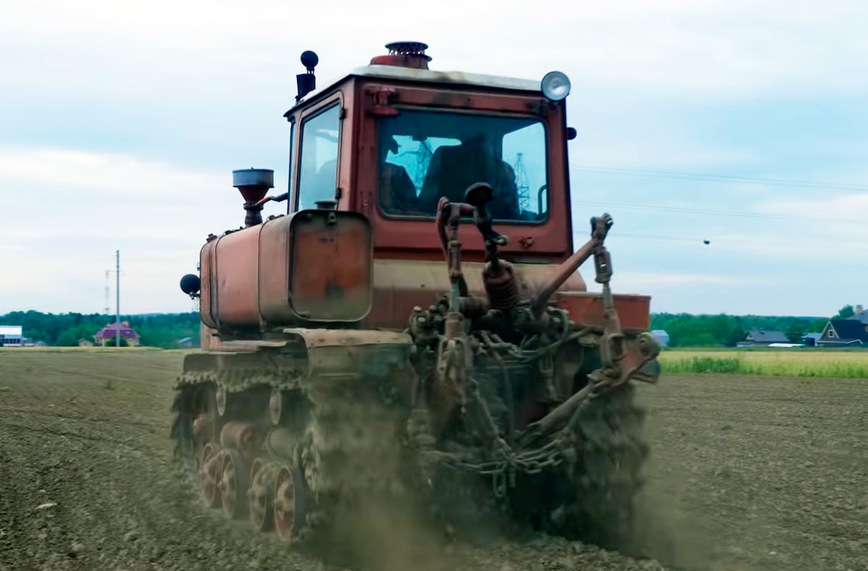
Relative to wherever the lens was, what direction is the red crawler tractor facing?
facing away from the viewer and to the left of the viewer
